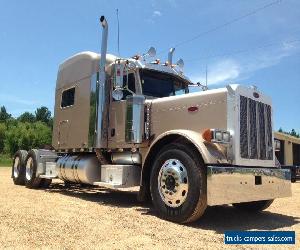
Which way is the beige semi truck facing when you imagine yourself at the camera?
facing the viewer and to the right of the viewer
